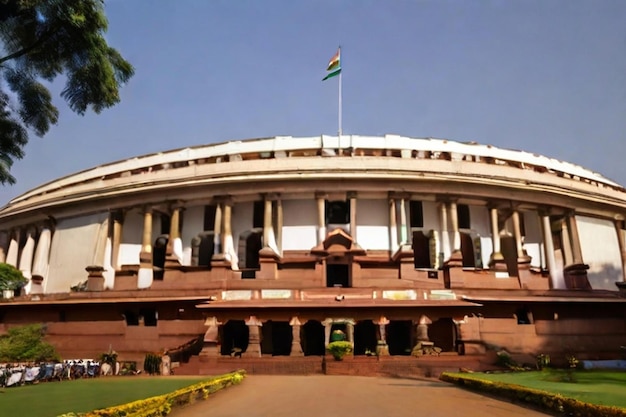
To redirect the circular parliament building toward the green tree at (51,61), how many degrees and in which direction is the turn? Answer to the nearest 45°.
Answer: approximately 45° to its right

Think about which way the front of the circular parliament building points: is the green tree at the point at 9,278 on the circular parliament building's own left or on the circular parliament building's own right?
on the circular parliament building's own right

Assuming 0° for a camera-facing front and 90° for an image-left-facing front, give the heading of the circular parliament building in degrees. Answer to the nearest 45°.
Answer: approximately 0°

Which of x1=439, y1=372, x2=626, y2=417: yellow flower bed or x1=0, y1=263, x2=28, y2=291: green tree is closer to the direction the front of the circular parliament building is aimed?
the yellow flower bed

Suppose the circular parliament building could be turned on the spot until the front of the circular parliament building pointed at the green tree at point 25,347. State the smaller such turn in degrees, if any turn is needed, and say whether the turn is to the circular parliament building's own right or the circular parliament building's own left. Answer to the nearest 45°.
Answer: approximately 90° to the circular parliament building's own right

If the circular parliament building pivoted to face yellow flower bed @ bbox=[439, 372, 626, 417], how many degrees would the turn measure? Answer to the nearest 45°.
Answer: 0° — it already faces it

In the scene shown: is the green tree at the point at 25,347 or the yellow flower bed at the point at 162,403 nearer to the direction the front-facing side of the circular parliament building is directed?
the yellow flower bed
